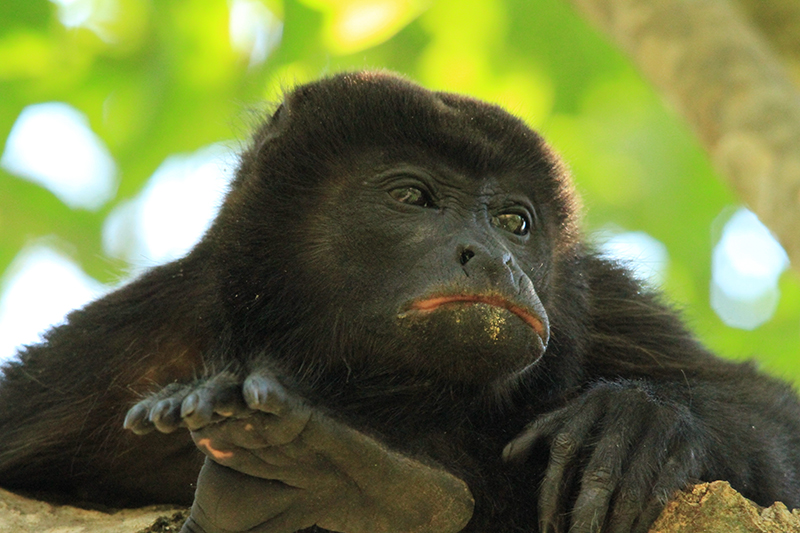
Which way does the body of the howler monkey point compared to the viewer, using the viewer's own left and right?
facing the viewer
